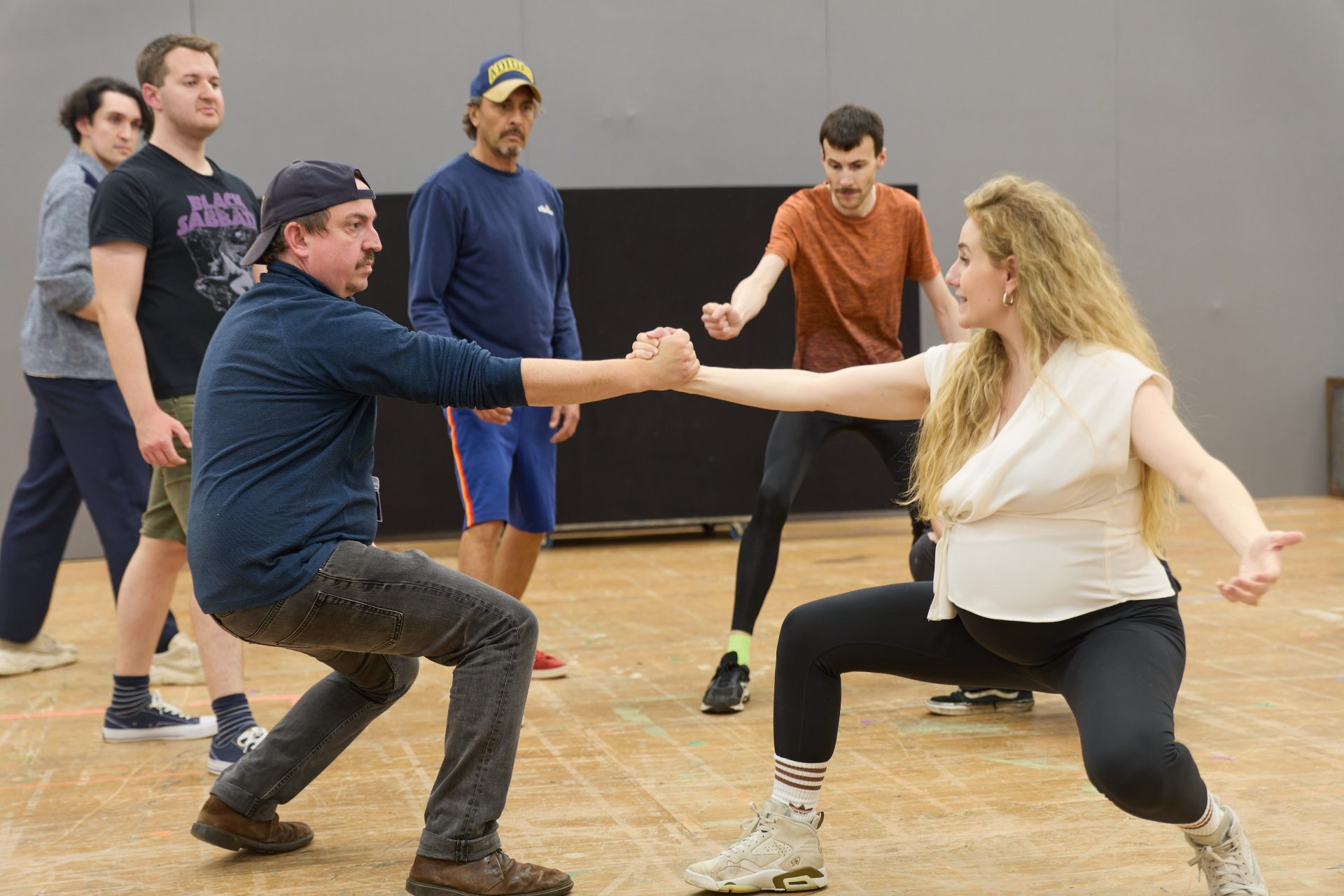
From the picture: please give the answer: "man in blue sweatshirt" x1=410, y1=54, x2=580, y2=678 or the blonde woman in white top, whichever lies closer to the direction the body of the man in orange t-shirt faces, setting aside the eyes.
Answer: the blonde woman in white top

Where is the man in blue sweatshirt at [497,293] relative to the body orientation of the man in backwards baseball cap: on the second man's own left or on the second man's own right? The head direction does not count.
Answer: on the second man's own left

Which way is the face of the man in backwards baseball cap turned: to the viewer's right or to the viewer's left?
to the viewer's right

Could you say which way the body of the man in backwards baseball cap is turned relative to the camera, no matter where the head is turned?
to the viewer's right

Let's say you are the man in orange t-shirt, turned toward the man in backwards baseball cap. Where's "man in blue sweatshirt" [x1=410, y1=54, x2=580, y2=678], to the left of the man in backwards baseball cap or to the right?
right

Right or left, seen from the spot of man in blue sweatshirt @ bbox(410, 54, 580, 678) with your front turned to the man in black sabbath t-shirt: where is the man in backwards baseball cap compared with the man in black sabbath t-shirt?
left

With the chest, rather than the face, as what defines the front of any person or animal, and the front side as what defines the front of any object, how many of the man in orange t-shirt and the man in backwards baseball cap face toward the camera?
1

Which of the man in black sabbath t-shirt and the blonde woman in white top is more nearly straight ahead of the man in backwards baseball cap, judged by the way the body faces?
the blonde woman in white top

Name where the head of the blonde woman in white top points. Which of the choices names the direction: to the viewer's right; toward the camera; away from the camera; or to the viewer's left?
to the viewer's left

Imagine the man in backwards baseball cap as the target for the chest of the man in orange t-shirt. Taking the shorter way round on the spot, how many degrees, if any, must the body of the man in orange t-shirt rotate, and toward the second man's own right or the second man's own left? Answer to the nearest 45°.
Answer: approximately 45° to the second man's own right

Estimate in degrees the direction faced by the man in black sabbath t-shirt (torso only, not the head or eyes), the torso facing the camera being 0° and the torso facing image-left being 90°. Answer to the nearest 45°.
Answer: approximately 315°
